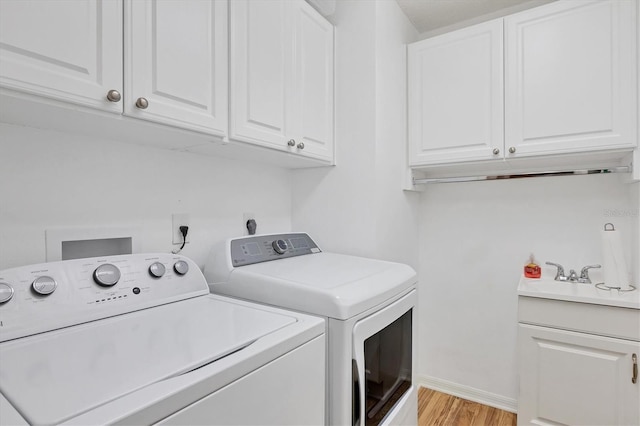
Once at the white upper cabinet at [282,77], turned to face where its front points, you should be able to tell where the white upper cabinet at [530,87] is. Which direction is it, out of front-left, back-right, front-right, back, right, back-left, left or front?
front-left

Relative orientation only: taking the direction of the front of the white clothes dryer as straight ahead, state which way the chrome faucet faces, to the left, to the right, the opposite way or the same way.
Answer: to the right

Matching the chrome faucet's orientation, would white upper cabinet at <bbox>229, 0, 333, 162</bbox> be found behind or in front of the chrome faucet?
in front

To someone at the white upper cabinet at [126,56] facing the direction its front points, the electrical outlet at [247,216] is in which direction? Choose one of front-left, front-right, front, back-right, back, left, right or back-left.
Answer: left

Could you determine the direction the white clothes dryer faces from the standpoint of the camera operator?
facing the viewer and to the right of the viewer

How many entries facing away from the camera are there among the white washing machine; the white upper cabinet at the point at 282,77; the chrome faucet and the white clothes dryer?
0

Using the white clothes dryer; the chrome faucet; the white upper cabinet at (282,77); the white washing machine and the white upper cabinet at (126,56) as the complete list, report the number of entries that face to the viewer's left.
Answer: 0

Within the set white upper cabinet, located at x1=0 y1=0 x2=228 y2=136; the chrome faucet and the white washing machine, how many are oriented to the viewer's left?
0

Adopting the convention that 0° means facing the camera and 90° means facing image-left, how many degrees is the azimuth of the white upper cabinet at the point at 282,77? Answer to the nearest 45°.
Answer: approximately 315°

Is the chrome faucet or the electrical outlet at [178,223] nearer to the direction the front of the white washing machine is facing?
the chrome faucet

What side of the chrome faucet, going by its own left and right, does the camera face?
front

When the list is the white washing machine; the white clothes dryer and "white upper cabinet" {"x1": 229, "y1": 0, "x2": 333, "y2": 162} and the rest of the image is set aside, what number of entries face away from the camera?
0
